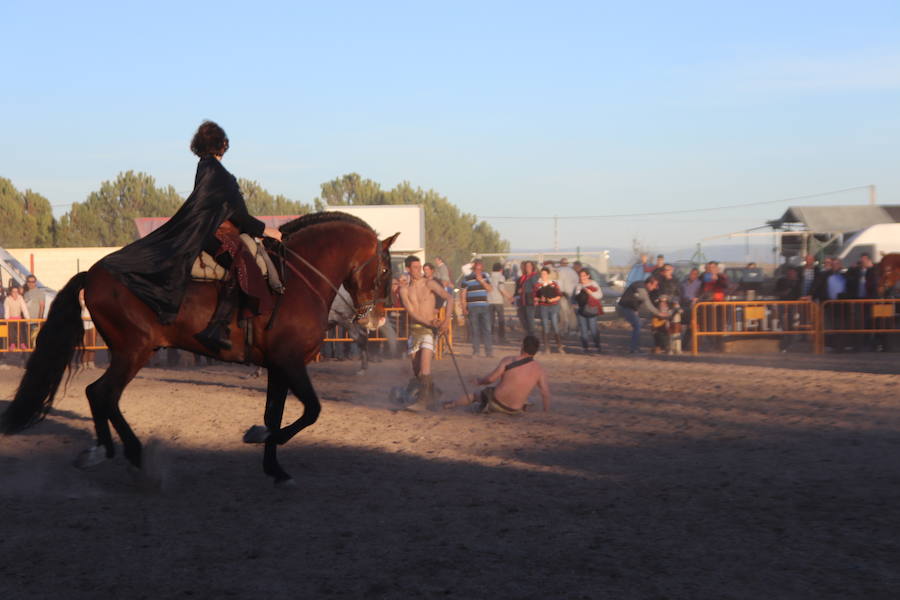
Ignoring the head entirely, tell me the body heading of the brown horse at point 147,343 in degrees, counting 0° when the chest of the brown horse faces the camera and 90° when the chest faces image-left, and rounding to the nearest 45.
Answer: approximately 270°

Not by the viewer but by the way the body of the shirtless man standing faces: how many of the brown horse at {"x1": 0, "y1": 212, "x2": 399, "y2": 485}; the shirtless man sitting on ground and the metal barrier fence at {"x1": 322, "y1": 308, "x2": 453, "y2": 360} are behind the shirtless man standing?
1

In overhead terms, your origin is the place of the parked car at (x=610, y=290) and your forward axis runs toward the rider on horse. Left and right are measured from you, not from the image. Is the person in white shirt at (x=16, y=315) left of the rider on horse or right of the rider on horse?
right

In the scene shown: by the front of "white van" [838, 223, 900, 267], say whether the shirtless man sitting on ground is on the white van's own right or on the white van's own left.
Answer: on the white van's own left

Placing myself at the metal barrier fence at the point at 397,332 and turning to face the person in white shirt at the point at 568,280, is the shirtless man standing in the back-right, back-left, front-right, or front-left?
back-right

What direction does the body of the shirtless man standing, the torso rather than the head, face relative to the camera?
toward the camera

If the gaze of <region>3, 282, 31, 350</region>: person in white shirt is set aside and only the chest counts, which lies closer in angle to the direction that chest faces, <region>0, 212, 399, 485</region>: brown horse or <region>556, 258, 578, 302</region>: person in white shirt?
the brown horse

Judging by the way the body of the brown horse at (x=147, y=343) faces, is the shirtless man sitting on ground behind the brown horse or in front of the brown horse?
in front

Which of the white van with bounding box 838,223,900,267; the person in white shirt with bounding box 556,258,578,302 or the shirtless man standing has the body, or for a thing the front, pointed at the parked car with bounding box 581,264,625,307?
the white van

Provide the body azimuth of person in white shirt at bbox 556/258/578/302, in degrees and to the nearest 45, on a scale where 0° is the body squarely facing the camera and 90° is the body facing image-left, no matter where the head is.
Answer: approximately 0°

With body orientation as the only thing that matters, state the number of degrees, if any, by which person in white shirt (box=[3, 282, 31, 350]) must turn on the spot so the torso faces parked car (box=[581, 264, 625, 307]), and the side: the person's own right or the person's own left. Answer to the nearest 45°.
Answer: approximately 90° to the person's own left

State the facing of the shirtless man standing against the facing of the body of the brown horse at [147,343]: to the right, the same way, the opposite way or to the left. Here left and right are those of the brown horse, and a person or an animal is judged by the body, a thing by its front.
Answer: to the right

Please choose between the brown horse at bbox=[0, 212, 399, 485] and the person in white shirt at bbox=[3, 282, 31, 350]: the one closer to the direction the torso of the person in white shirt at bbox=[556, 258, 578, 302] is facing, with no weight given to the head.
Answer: the brown horse

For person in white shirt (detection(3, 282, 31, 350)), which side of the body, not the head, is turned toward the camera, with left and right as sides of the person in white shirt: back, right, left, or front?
front

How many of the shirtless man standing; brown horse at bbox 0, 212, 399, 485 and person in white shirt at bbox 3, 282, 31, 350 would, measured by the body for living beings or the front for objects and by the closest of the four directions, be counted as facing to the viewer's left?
0

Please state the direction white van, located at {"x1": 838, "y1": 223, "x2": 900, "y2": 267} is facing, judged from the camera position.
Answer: facing to the left of the viewer

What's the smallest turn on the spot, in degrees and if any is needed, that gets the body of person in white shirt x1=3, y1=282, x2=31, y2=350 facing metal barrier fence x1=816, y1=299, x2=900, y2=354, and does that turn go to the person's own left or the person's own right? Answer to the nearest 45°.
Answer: approximately 45° to the person's own left

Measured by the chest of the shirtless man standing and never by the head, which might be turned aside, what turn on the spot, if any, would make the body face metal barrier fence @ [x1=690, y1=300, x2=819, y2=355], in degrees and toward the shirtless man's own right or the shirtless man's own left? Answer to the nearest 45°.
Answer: approximately 135° to the shirtless man's own left

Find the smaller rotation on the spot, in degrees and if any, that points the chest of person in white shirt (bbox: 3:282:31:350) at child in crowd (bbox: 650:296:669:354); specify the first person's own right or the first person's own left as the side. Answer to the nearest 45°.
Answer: approximately 45° to the first person's own left
